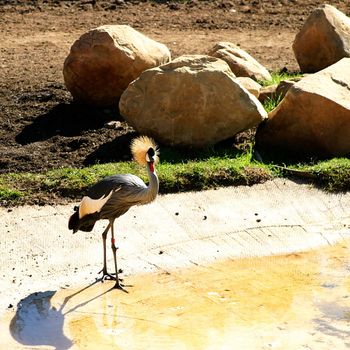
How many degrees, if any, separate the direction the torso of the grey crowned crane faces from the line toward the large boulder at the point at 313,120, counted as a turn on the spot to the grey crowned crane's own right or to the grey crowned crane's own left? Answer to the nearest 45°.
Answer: approximately 45° to the grey crowned crane's own left

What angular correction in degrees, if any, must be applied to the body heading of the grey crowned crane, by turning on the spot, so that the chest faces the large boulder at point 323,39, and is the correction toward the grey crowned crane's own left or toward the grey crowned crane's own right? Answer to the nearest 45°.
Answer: approximately 45° to the grey crowned crane's own left

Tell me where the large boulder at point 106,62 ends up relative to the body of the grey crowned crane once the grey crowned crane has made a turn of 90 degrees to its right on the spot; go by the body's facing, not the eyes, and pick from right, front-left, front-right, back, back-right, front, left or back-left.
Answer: back

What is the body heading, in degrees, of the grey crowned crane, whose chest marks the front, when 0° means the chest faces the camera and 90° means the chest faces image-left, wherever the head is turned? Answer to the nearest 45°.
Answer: approximately 270°

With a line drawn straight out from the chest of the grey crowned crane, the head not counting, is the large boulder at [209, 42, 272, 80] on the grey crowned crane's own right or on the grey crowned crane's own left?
on the grey crowned crane's own left

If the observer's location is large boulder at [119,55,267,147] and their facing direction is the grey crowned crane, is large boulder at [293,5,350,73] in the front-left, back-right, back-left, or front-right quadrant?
back-left

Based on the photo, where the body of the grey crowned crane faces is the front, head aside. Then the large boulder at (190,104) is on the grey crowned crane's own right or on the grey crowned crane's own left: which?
on the grey crowned crane's own left
